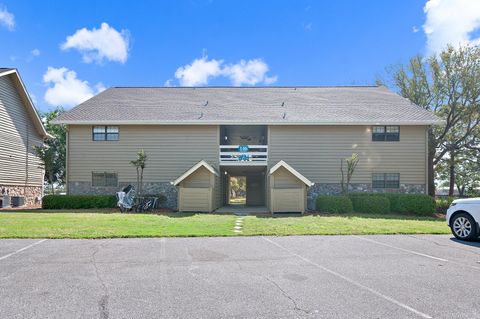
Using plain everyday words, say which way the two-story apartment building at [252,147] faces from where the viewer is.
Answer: facing the viewer

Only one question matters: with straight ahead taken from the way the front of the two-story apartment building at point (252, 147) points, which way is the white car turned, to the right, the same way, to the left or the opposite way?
the opposite way

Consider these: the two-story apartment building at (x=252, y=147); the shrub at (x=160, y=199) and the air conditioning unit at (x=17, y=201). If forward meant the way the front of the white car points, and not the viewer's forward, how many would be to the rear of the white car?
0

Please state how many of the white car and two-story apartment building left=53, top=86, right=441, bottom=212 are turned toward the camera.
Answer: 1

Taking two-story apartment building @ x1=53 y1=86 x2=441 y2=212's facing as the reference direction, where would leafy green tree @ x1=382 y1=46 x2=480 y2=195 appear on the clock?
The leafy green tree is roughly at 8 o'clock from the two-story apartment building.

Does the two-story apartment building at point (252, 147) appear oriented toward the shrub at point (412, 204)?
no

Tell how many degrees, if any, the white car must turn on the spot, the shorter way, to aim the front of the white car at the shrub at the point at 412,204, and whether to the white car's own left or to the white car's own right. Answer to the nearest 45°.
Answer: approximately 45° to the white car's own right

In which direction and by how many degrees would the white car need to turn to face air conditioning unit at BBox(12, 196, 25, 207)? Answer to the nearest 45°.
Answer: approximately 45° to its left

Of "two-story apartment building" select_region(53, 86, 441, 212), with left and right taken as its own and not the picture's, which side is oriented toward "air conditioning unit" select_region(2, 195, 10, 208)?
right

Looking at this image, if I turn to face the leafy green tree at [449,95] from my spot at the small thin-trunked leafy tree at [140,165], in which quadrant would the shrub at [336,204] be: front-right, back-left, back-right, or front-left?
front-right

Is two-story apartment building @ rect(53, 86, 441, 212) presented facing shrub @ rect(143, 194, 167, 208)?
no

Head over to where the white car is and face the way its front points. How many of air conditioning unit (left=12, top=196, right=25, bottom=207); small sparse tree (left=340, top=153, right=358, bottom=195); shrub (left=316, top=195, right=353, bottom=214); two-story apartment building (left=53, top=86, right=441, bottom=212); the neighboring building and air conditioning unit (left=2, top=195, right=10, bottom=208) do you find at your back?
0

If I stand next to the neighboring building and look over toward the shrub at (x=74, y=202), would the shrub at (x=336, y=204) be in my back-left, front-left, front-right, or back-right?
front-left

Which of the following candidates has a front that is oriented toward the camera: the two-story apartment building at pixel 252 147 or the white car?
the two-story apartment building

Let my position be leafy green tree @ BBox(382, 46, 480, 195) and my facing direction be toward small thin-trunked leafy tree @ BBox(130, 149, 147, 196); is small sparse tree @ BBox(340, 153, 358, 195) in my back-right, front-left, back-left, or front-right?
front-left
